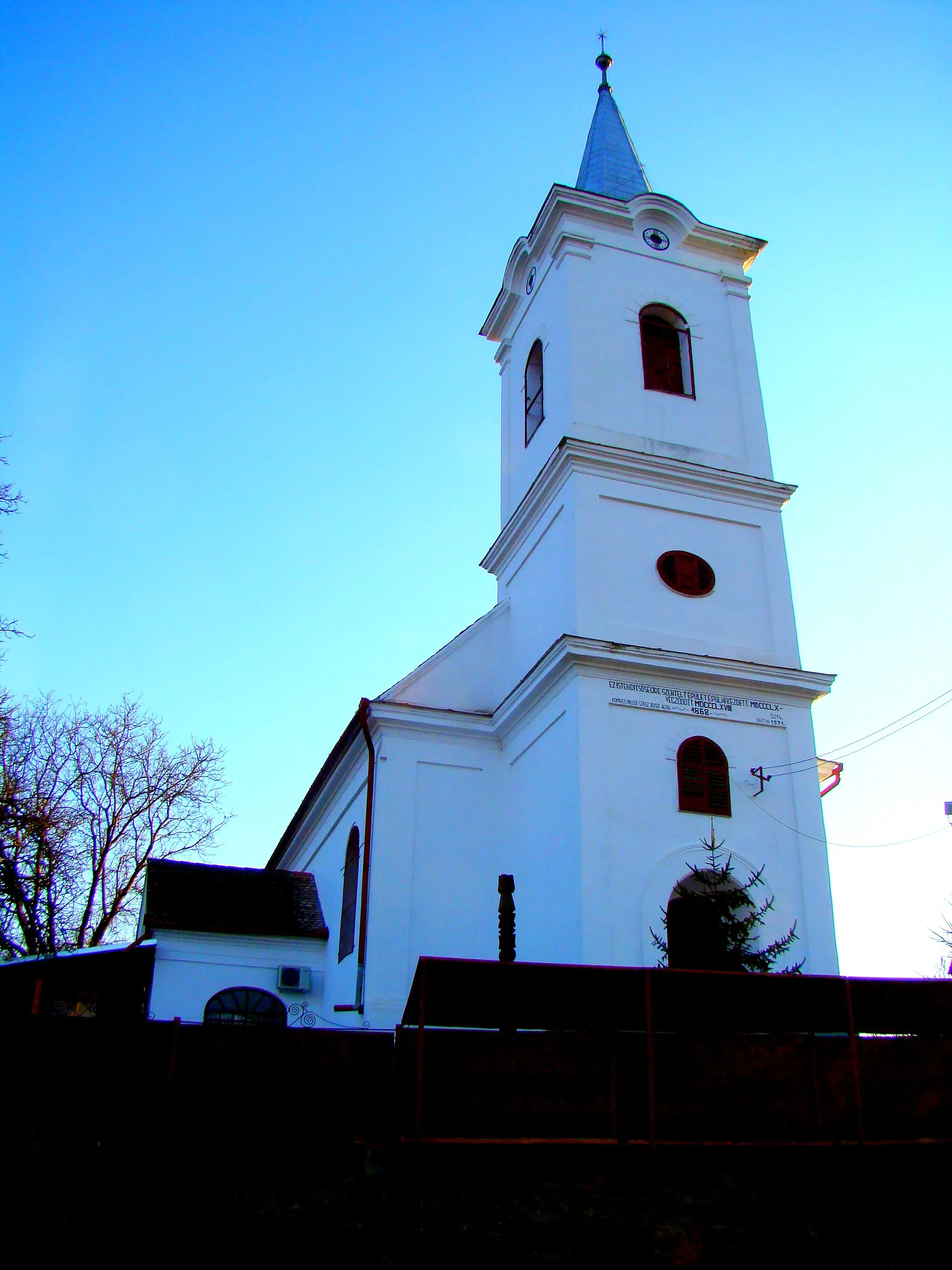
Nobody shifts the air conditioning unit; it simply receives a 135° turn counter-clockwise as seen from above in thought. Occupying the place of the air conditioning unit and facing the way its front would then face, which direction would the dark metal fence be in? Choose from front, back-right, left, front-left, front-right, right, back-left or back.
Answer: back-right

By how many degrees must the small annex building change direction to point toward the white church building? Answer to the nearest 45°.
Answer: approximately 45° to its left

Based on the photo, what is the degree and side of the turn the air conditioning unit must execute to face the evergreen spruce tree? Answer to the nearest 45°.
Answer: approximately 45° to its left

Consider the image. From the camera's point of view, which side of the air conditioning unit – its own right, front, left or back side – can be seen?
front

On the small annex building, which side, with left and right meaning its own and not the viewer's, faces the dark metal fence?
front

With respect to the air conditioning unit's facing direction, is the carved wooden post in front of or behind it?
in front

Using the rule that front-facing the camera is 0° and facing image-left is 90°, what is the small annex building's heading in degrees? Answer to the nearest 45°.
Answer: approximately 0°

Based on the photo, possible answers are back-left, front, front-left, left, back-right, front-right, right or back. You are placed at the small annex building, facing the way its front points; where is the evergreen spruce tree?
front-left
